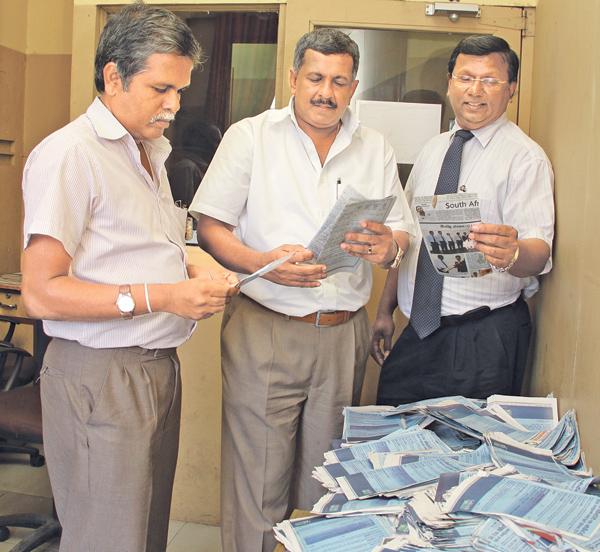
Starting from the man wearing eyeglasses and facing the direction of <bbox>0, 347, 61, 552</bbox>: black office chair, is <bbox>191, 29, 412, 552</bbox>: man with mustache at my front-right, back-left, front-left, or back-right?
front-left

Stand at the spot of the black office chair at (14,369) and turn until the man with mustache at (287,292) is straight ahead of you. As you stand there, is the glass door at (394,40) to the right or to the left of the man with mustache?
left

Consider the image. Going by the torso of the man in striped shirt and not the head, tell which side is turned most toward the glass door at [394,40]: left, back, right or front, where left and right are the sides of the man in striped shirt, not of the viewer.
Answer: left

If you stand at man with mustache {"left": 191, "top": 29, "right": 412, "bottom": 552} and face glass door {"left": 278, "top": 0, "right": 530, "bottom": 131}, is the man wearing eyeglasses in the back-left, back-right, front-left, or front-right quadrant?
front-right

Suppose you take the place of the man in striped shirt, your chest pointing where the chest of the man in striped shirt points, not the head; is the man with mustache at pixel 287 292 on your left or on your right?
on your left

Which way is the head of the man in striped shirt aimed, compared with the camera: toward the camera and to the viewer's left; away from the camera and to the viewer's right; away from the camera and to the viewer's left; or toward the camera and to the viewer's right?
toward the camera and to the viewer's right

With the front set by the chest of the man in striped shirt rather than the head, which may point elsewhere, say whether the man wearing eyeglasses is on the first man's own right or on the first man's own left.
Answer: on the first man's own left

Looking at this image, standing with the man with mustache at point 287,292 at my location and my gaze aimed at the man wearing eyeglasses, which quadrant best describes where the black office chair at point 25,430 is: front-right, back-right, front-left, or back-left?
back-left

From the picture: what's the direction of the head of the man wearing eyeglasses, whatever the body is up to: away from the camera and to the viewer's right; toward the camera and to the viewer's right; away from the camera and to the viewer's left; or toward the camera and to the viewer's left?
toward the camera and to the viewer's left

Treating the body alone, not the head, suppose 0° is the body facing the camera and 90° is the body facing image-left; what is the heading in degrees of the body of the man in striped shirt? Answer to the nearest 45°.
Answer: approximately 315°

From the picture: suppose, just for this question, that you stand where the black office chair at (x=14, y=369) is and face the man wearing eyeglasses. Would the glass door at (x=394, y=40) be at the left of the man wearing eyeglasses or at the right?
left

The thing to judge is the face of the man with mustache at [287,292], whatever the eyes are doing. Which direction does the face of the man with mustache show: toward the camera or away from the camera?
toward the camera
